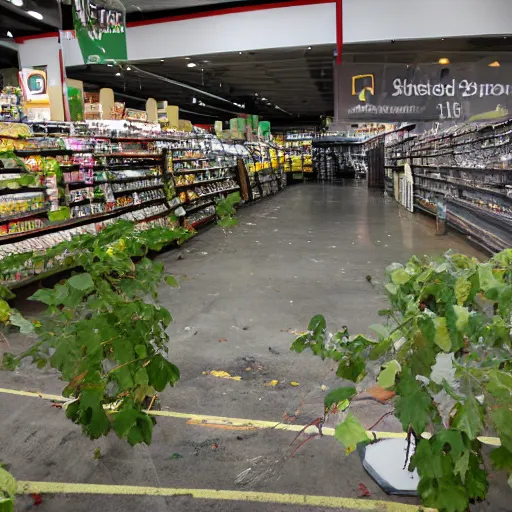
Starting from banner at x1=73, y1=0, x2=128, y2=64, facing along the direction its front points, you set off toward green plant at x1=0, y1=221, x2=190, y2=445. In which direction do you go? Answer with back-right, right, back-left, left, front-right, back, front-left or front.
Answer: front

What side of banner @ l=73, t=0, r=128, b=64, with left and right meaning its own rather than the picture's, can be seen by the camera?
front

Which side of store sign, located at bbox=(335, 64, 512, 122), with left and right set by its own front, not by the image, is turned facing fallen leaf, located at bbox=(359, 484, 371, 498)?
front

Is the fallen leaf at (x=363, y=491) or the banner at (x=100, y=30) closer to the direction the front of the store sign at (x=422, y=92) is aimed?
the fallen leaf

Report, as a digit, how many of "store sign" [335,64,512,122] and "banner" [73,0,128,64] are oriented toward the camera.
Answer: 2

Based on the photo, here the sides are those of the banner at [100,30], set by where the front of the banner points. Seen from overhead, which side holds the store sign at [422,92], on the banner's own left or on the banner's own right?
on the banner's own left

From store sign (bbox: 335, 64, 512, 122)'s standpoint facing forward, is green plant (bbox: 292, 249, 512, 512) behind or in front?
in front

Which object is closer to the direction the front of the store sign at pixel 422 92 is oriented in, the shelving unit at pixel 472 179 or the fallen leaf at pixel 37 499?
the fallen leaf

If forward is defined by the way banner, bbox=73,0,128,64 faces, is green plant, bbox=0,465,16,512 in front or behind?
in front

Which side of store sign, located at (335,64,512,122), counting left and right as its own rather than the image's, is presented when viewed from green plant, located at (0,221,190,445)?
front

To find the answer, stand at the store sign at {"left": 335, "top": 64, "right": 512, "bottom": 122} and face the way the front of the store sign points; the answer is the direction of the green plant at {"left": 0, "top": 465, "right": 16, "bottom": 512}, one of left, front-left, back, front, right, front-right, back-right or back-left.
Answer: front

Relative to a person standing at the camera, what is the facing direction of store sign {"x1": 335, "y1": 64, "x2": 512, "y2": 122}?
facing the viewer

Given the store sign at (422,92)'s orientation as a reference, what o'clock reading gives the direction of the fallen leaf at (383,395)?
The fallen leaf is roughly at 12 o'clock from the store sign.
